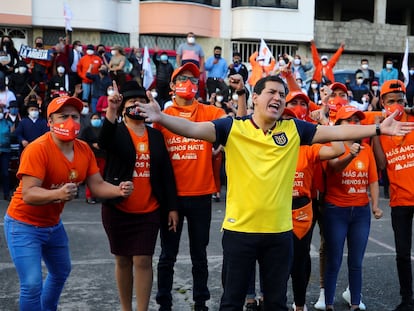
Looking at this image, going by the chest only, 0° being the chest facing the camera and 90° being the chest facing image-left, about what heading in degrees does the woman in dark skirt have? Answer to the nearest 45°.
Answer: approximately 0°

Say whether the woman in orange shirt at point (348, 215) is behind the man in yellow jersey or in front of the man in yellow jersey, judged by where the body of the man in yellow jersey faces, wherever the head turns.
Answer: behind

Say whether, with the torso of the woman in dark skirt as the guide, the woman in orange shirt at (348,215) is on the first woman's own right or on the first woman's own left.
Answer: on the first woman's own left

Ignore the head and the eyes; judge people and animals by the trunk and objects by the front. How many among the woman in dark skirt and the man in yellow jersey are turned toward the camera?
2

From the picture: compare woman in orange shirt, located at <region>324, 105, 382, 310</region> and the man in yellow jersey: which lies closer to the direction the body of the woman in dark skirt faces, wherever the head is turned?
the man in yellow jersey

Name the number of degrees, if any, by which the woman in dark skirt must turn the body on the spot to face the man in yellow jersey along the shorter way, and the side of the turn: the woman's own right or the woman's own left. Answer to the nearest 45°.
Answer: approximately 45° to the woman's own left

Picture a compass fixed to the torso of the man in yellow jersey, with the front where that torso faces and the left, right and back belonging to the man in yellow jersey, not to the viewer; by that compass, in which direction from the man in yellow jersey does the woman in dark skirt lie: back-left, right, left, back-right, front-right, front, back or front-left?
back-right

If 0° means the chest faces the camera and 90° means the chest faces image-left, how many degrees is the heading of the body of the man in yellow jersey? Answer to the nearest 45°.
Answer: approximately 0°
